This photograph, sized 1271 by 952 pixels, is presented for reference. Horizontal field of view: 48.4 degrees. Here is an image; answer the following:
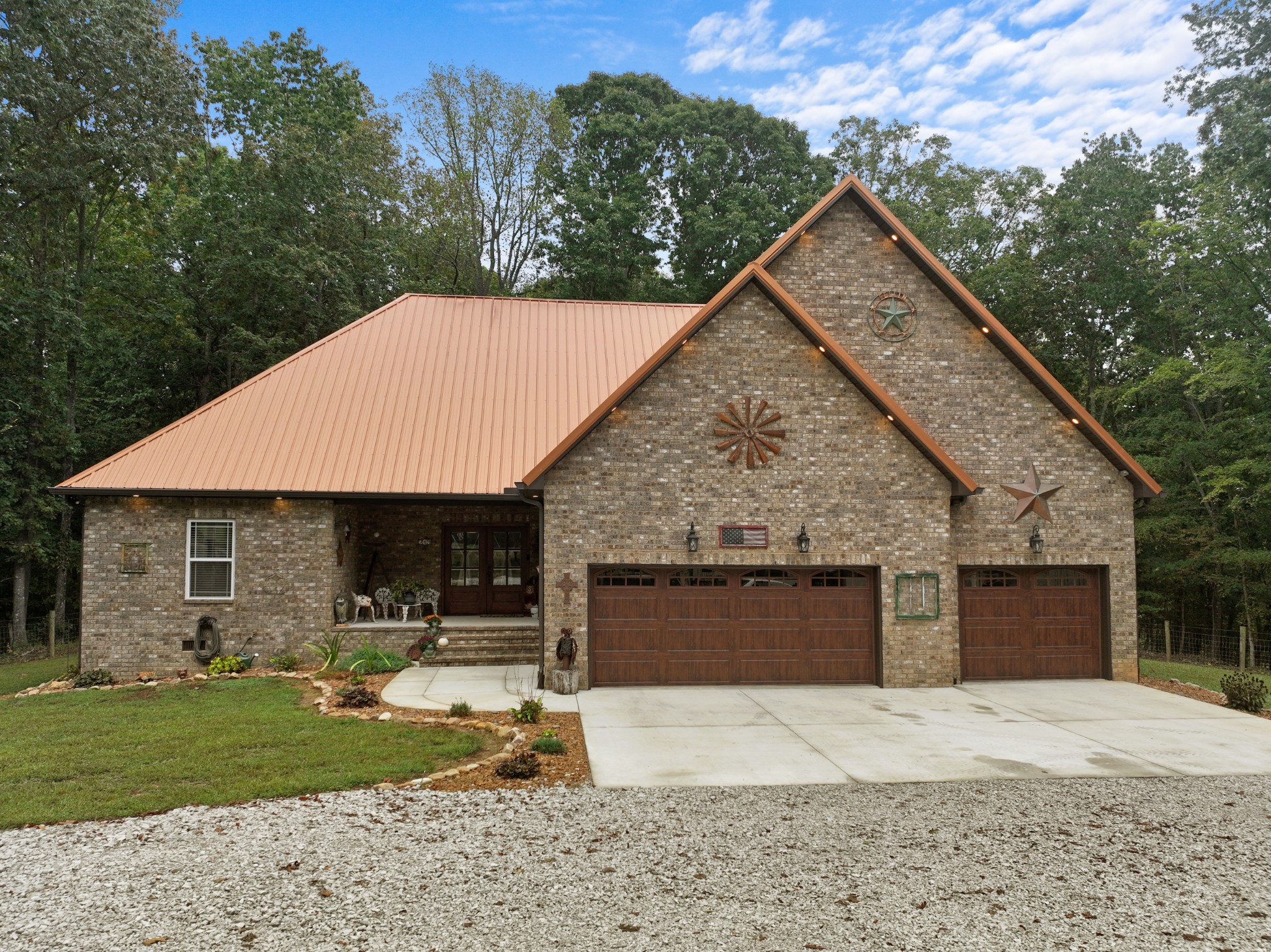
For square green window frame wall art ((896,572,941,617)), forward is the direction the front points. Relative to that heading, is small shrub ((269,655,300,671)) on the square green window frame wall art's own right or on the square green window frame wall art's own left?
on the square green window frame wall art's own right

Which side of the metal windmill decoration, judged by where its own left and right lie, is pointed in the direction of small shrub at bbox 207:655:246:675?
right

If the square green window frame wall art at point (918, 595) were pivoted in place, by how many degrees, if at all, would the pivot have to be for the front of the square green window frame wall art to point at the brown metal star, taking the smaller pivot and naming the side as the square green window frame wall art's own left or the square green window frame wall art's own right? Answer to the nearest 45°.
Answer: approximately 135° to the square green window frame wall art's own left

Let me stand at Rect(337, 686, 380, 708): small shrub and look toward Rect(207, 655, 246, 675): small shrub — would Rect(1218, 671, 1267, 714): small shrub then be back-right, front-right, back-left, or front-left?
back-right

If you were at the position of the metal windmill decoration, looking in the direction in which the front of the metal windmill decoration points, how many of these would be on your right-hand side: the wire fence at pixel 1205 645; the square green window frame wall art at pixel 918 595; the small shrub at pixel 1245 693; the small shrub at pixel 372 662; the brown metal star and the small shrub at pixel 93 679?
2

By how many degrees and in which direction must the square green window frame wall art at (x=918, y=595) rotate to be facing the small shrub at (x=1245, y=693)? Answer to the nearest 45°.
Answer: approximately 90° to its left

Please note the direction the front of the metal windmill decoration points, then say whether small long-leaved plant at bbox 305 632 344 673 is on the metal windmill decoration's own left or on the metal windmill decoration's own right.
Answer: on the metal windmill decoration's own right

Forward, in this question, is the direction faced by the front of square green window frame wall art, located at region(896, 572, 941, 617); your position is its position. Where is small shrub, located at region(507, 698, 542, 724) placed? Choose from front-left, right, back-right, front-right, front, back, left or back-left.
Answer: front-right

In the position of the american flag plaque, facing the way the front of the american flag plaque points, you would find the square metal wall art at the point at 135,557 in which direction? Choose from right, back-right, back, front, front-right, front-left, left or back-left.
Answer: right

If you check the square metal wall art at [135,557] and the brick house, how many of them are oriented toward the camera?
2

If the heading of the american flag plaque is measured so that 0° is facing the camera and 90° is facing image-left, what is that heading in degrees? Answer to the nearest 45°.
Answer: approximately 0°
